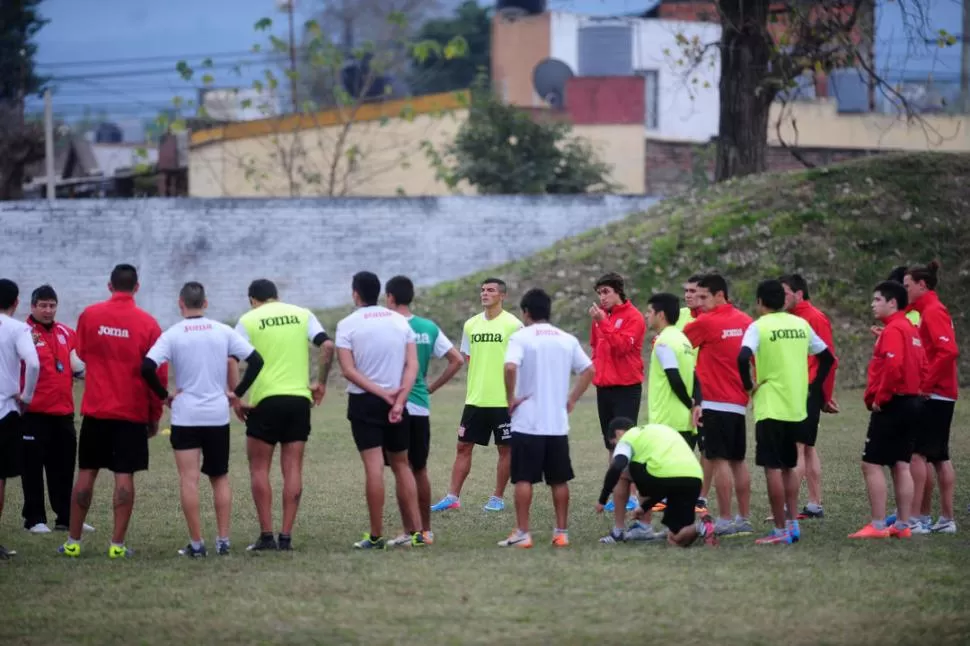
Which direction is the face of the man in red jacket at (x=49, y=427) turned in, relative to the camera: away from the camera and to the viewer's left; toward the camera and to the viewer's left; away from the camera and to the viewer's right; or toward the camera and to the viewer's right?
toward the camera and to the viewer's right

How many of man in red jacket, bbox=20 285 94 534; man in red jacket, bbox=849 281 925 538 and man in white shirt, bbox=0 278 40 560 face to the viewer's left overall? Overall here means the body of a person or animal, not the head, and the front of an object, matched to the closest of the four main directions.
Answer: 1

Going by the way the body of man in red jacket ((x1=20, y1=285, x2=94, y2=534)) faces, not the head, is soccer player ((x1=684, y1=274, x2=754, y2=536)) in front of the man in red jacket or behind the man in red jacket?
in front

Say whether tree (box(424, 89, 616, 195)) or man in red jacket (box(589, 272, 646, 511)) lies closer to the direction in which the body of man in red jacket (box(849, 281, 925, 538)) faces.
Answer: the man in red jacket

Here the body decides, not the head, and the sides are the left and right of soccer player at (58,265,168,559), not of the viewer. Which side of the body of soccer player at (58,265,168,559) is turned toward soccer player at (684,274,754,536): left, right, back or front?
right

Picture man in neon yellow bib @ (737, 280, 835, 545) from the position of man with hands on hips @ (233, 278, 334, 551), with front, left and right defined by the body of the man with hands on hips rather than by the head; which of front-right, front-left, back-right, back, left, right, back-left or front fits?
right

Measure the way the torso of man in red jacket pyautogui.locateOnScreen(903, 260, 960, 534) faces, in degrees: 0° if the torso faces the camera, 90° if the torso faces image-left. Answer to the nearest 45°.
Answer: approximately 90°

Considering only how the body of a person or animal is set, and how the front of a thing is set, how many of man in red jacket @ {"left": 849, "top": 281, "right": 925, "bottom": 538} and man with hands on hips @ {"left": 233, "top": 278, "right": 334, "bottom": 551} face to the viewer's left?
1

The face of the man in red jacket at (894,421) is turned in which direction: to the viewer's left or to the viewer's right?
to the viewer's left

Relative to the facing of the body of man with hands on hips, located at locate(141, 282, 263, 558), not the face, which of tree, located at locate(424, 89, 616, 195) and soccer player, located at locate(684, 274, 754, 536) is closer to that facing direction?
the tree

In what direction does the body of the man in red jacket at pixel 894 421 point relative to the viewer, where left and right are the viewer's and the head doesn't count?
facing to the left of the viewer
